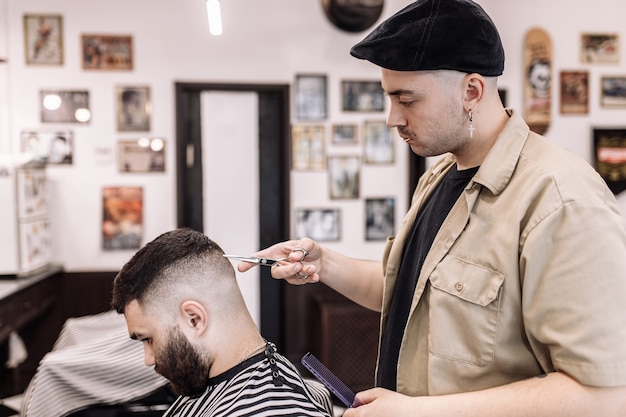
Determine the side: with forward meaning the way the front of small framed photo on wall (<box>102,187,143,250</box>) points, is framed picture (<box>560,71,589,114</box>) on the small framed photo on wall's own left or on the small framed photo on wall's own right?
on the small framed photo on wall's own left

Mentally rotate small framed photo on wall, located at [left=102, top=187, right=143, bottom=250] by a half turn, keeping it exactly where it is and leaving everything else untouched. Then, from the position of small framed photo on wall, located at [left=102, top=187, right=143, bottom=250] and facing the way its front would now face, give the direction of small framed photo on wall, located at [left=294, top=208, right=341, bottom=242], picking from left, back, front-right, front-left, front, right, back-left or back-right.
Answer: right

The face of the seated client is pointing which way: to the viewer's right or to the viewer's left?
to the viewer's left

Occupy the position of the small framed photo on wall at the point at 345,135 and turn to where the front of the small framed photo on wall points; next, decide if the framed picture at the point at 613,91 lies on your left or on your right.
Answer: on your left

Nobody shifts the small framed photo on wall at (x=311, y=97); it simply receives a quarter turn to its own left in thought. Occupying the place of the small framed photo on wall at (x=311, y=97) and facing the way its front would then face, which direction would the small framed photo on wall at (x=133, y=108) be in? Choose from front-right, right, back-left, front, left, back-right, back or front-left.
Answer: back

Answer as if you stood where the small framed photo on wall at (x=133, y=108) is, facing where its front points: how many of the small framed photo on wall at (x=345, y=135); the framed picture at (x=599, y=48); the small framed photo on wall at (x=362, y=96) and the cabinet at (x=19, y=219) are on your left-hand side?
3

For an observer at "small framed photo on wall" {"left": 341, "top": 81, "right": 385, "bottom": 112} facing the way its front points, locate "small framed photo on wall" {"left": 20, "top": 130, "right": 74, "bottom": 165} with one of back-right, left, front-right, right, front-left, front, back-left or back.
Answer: right

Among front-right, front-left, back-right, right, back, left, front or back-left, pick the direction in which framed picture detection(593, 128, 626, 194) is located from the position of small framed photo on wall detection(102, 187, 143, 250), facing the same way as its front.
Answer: left

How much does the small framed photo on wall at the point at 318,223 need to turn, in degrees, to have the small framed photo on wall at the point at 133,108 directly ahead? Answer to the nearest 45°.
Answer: approximately 90° to its right

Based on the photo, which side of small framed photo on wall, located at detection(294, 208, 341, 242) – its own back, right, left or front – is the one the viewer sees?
front

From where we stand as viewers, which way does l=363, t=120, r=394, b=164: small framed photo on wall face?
facing the viewer

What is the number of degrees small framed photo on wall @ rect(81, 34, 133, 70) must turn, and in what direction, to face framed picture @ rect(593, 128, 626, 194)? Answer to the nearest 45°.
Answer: approximately 90° to its left

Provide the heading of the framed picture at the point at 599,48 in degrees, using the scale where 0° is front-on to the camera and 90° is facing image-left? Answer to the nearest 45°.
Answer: approximately 0°

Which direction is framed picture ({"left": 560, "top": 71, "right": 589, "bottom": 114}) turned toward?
toward the camera

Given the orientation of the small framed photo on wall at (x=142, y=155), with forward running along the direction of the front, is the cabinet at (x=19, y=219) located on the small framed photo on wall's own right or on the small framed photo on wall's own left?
on the small framed photo on wall's own right
